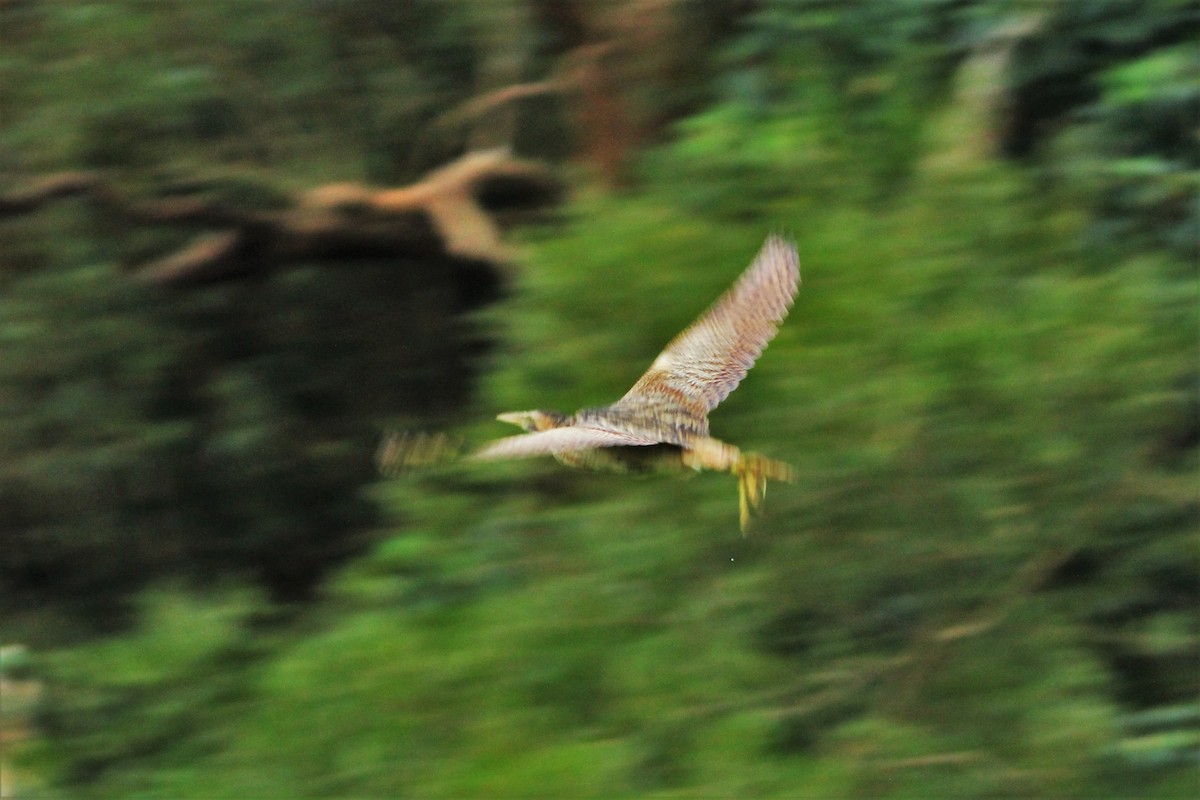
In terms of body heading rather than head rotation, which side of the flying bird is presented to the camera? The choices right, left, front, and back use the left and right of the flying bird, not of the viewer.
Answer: left
